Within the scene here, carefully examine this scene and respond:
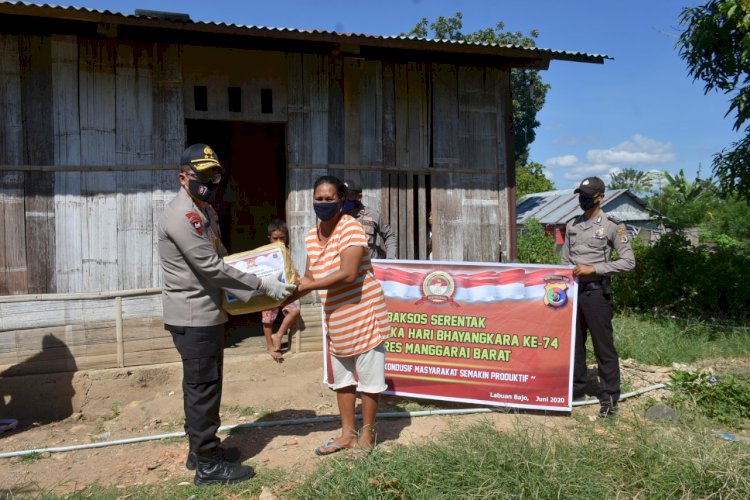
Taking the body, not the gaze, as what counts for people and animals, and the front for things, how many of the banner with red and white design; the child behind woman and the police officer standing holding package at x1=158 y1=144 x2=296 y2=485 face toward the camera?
2

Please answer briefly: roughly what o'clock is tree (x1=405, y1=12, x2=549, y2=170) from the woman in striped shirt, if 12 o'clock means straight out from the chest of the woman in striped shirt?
The tree is roughly at 5 o'clock from the woman in striped shirt.

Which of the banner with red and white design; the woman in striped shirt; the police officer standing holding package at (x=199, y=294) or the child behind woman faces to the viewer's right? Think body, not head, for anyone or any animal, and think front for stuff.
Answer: the police officer standing holding package

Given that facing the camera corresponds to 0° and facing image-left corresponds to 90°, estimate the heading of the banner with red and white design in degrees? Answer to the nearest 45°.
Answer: approximately 0°

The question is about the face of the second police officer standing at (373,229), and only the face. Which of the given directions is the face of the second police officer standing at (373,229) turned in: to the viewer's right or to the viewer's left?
to the viewer's left

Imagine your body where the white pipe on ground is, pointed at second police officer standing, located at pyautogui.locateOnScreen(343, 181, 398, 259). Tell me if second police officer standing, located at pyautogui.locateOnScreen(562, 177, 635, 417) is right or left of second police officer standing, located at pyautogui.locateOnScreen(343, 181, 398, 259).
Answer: right

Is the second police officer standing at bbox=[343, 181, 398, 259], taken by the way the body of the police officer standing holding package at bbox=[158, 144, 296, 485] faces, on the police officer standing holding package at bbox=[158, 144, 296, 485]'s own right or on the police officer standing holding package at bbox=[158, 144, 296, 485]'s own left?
on the police officer standing holding package at bbox=[158, 144, 296, 485]'s own left

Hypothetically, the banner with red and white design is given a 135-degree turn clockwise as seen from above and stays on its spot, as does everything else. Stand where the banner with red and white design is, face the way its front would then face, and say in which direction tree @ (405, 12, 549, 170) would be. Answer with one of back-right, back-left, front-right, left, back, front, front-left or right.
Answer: front-right

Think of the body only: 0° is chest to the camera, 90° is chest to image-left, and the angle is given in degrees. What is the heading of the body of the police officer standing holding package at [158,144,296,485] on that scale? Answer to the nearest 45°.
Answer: approximately 270°

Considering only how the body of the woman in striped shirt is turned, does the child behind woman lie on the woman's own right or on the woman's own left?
on the woman's own right

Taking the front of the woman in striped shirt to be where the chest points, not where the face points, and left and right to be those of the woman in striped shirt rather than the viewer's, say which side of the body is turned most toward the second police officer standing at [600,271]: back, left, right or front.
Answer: back

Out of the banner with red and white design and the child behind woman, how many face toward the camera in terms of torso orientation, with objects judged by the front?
2

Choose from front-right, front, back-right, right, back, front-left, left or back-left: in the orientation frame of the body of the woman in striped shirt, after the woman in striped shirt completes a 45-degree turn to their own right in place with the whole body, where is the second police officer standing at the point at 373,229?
right

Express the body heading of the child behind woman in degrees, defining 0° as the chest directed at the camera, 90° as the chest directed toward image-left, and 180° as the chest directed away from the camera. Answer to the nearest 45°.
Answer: approximately 0°
